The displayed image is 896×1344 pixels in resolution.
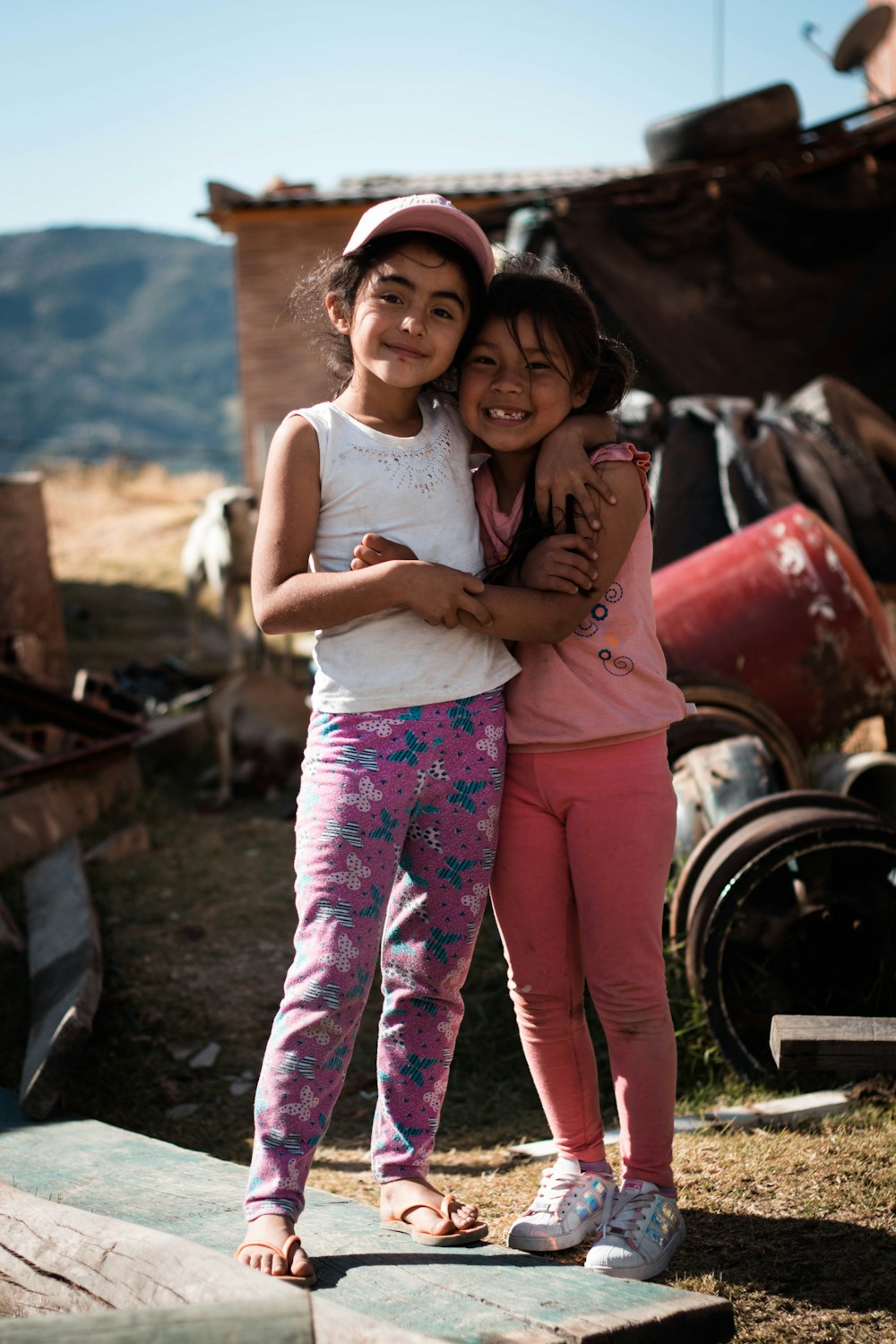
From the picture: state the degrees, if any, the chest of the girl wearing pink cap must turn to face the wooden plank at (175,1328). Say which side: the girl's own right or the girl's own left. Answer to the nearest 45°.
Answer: approximately 45° to the girl's own right

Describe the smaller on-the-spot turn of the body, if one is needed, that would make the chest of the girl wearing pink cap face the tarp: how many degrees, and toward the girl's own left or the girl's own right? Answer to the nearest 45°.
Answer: approximately 135° to the girl's own left

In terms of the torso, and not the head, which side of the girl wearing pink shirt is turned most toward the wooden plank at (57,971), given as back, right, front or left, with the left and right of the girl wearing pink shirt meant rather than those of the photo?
right

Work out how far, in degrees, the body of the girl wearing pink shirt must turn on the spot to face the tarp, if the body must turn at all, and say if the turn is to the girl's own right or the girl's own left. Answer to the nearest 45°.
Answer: approximately 135° to the girl's own right

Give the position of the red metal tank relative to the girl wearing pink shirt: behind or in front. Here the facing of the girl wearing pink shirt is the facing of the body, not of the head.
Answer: behind

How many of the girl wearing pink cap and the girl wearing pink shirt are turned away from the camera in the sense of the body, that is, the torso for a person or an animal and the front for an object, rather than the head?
0

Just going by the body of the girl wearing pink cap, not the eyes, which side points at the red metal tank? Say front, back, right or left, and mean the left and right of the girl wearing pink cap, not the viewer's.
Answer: left
